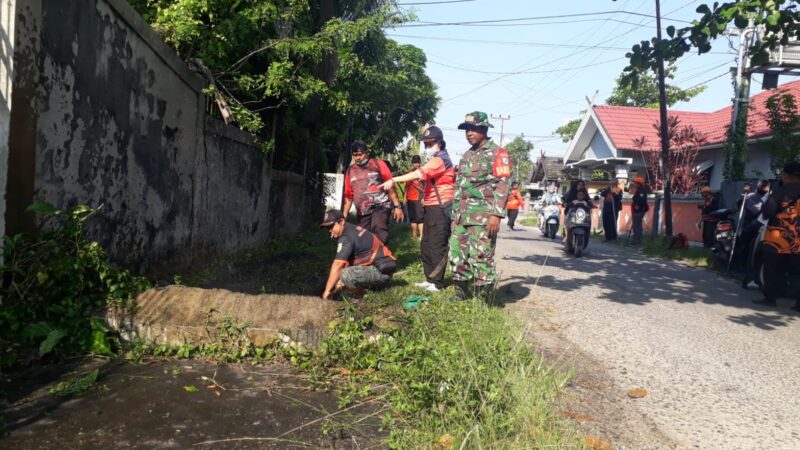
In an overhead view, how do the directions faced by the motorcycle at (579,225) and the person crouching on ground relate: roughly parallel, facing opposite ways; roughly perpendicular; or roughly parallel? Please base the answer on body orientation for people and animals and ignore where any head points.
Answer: roughly perpendicular

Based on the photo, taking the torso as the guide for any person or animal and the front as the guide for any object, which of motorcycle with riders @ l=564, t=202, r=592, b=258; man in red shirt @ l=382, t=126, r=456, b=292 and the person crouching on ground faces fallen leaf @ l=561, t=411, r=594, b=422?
the motorcycle with riders

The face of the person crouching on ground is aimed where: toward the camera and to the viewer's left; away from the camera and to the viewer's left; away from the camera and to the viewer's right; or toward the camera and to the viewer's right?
toward the camera and to the viewer's left

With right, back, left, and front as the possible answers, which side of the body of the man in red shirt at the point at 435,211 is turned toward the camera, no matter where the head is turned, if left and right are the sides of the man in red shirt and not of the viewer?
left

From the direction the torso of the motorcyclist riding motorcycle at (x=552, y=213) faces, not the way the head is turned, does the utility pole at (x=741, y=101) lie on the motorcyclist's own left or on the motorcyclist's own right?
on the motorcyclist's own left

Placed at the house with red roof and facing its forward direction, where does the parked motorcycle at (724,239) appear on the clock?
The parked motorcycle is roughly at 10 o'clock from the house with red roof.

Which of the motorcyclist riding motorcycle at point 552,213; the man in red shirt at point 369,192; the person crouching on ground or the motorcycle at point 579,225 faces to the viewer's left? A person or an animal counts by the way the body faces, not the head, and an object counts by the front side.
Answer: the person crouching on ground

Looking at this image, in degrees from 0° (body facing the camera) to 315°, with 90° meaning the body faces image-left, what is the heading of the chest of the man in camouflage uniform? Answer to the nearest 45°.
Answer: approximately 45°

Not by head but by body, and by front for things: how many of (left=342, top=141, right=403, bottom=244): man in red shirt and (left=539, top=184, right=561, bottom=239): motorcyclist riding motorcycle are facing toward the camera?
2

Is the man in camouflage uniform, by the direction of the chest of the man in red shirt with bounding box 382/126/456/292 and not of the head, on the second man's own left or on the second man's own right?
on the second man's own left

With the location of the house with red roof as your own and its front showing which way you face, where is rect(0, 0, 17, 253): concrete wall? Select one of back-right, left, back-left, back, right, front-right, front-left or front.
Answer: front-left

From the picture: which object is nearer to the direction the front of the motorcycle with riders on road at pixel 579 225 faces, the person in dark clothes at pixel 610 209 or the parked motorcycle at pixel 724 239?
the parked motorcycle

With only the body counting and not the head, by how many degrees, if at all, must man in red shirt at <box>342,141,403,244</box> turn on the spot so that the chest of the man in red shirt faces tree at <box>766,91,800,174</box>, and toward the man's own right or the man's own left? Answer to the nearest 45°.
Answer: approximately 135° to the man's own left

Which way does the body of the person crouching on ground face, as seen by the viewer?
to the viewer's left
